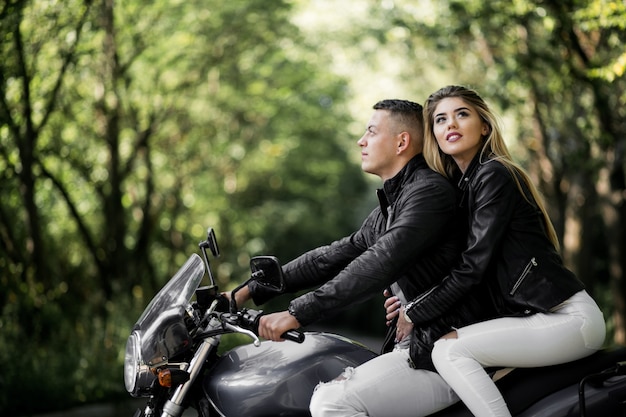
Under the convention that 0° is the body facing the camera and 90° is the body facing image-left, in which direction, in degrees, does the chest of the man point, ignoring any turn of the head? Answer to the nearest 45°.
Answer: approximately 90°

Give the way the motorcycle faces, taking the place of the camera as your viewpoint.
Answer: facing to the left of the viewer

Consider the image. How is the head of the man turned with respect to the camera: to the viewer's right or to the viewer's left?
to the viewer's left

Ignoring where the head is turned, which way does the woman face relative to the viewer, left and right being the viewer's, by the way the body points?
facing to the left of the viewer

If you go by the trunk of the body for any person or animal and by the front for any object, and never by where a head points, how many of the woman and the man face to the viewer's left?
2

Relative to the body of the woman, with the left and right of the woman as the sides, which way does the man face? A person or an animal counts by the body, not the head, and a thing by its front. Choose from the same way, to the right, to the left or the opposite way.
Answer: the same way

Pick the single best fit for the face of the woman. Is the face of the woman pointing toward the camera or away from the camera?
toward the camera
